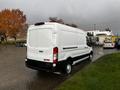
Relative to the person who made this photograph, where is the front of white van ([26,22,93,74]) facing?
facing away from the viewer and to the right of the viewer
